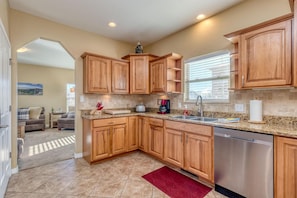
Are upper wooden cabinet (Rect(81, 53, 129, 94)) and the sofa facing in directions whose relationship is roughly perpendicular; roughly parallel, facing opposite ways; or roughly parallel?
roughly parallel

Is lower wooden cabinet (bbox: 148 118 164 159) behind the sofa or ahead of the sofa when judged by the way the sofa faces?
ahead

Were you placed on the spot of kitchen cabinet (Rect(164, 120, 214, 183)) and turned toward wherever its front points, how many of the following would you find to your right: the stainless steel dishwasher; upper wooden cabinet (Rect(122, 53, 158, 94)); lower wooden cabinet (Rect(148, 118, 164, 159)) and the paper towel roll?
2

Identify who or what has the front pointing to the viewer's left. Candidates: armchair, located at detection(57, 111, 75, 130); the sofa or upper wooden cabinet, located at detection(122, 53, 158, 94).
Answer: the armchair

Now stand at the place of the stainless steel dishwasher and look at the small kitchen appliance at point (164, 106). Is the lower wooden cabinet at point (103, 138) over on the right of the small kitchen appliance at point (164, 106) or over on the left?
left

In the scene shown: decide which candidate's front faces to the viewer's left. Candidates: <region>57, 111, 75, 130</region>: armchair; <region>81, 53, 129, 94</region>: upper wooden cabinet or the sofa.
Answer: the armchair

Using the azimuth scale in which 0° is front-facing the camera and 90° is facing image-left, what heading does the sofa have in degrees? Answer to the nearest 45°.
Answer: approximately 0°

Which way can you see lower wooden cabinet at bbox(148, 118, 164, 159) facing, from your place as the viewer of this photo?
facing the viewer and to the left of the viewer

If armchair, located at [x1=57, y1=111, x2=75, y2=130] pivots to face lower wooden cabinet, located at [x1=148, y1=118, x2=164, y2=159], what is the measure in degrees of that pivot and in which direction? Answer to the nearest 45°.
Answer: approximately 90° to its left

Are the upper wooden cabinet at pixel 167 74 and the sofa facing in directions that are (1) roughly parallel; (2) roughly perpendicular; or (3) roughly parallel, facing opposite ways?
roughly perpendicular

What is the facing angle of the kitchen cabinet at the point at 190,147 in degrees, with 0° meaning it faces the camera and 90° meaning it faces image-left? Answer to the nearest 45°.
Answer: approximately 45°

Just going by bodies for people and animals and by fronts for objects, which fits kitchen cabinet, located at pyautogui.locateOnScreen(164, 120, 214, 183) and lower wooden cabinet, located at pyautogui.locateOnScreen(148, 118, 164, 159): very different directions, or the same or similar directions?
same or similar directions

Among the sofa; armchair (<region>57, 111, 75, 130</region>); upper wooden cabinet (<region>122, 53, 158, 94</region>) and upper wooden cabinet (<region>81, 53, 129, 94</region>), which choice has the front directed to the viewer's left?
the armchair

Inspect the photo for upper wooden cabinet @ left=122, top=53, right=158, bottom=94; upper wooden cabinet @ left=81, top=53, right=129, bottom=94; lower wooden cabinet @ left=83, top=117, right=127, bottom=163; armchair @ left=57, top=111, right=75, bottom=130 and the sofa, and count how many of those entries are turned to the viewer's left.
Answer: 1

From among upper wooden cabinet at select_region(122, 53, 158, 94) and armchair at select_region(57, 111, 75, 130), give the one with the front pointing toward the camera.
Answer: the upper wooden cabinet

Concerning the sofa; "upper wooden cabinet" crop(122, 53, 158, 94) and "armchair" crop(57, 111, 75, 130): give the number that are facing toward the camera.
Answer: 2

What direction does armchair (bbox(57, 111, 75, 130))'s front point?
to the viewer's left

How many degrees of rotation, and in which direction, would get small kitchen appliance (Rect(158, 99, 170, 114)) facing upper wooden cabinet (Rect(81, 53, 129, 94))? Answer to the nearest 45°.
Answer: approximately 45° to its right
